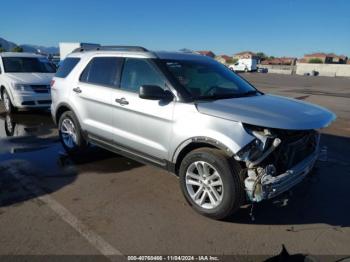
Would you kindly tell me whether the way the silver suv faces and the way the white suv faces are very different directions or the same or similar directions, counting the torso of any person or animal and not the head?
same or similar directions

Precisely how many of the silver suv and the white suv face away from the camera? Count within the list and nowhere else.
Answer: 0

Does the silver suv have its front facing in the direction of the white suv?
no

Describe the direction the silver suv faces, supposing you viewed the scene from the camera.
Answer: facing the viewer and to the right of the viewer
